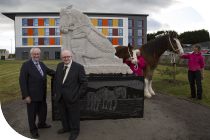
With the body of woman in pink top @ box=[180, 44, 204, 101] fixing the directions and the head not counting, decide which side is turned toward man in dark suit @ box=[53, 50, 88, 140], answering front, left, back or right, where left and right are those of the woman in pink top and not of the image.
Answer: front

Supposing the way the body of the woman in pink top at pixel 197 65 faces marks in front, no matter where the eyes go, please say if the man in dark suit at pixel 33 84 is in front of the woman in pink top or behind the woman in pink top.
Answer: in front

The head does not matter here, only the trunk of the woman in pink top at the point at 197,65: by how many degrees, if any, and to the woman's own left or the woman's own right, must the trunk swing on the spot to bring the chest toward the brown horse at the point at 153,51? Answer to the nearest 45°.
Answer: approximately 45° to the woman's own right

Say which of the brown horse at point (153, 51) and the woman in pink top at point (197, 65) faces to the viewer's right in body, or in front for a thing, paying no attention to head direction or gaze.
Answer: the brown horse

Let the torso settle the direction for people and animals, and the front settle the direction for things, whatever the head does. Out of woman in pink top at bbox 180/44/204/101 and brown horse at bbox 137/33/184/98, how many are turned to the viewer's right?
1

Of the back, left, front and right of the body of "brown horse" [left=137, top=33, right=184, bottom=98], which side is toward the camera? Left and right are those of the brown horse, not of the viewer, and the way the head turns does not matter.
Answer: right

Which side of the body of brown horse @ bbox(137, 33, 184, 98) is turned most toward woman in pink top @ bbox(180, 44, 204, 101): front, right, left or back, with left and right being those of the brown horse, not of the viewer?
front

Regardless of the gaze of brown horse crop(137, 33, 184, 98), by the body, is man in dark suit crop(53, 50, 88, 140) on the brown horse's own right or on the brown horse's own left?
on the brown horse's own right

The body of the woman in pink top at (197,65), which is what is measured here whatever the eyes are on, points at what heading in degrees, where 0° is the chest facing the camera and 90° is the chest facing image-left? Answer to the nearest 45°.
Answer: approximately 45°

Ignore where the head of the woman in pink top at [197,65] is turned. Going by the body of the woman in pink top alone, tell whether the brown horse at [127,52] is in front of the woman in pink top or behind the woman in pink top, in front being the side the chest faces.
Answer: in front
